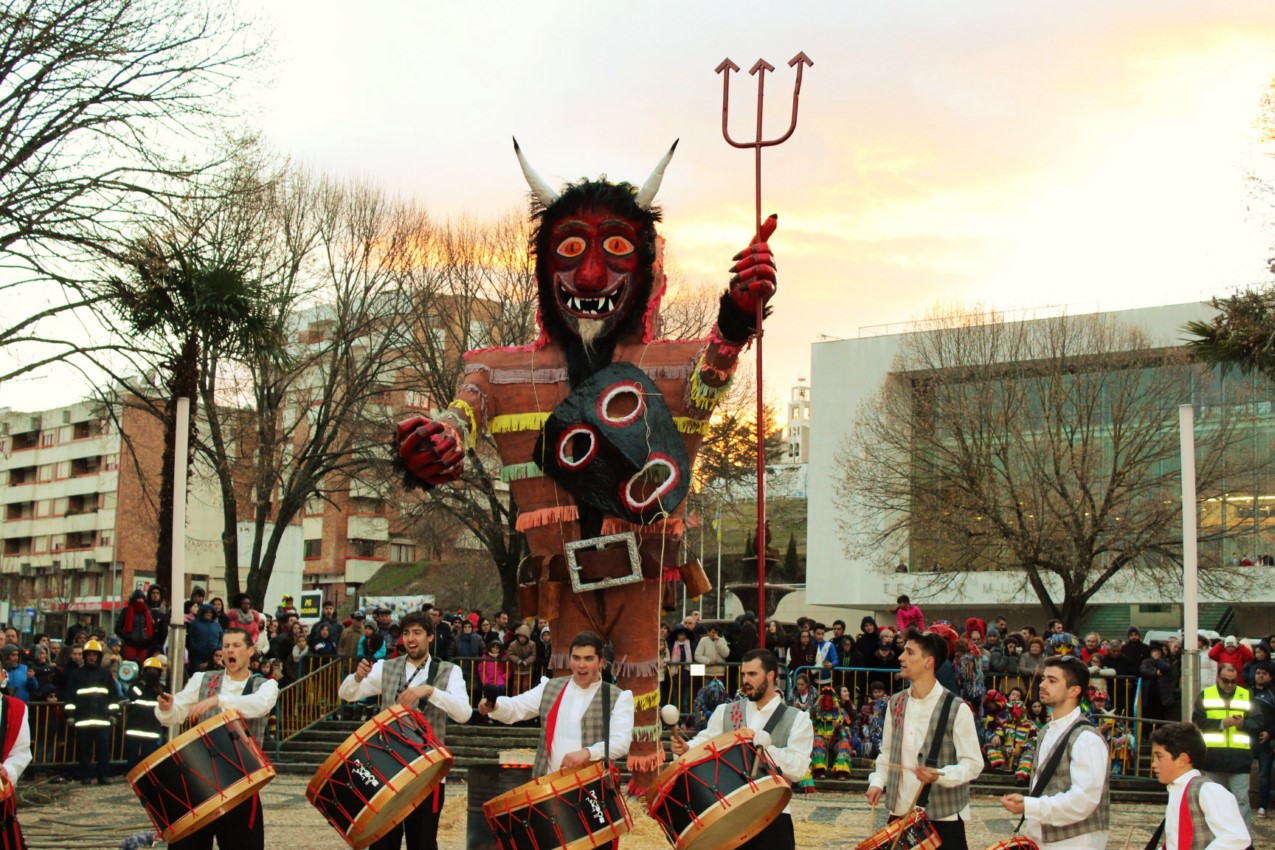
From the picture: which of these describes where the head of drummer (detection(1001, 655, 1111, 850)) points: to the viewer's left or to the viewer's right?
to the viewer's left

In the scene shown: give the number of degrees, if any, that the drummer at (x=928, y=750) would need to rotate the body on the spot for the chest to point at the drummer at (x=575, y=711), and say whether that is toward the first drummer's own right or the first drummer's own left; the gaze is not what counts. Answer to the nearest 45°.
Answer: approximately 45° to the first drummer's own right

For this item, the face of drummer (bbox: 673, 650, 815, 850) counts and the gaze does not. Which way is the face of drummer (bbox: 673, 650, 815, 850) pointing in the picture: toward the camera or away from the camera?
toward the camera

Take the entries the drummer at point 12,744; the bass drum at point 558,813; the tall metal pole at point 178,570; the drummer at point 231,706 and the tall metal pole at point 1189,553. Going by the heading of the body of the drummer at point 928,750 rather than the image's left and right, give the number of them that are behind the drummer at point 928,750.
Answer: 1

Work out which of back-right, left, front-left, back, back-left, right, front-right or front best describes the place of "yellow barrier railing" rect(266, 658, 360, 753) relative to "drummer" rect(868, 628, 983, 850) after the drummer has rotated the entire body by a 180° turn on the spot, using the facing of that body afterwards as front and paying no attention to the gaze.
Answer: left

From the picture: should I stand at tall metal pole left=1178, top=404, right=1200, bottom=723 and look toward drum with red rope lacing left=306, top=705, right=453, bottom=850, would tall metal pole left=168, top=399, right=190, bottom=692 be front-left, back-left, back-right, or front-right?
front-right

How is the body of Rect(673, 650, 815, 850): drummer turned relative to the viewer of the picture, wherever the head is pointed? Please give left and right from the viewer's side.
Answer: facing the viewer and to the left of the viewer

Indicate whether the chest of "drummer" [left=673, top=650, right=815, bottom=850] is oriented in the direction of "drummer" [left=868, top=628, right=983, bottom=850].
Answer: no

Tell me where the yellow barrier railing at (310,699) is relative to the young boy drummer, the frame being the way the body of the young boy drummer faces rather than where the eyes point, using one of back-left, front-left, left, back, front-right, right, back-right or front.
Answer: right

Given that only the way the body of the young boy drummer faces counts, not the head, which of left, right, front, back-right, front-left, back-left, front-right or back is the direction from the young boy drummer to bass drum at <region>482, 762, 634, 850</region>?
front-right

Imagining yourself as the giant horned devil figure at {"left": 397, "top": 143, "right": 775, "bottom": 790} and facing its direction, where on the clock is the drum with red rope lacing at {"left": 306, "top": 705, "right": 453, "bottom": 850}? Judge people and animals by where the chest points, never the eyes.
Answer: The drum with red rope lacing is roughly at 1 o'clock from the giant horned devil figure.

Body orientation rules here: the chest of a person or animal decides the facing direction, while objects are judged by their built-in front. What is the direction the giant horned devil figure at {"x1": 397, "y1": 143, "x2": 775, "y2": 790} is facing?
toward the camera

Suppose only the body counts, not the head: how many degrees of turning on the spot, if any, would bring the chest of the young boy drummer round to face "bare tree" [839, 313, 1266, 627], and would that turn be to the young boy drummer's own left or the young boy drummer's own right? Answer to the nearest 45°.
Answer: approximately 135° to the young boy drummer's own right

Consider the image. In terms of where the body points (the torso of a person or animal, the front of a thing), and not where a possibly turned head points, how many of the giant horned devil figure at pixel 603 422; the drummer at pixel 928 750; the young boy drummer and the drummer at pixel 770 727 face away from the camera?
0

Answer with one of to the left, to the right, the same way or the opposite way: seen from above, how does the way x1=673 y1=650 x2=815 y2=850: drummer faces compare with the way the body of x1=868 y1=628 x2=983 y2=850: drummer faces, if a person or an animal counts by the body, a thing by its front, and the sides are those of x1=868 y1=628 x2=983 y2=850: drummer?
the same way

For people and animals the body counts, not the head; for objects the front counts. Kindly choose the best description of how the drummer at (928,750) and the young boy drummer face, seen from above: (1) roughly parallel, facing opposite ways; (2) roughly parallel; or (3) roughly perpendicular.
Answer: roughly parallel

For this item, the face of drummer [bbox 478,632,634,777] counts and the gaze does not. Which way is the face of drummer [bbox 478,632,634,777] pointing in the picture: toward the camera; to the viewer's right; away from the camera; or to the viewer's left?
toward the camera

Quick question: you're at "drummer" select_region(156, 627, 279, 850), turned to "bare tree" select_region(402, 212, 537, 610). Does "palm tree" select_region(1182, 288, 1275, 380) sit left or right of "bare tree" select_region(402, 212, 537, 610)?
right

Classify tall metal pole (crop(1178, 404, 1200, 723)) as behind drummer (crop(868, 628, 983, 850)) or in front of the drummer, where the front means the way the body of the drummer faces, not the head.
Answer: behind

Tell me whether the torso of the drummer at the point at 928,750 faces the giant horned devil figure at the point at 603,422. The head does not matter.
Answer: no
